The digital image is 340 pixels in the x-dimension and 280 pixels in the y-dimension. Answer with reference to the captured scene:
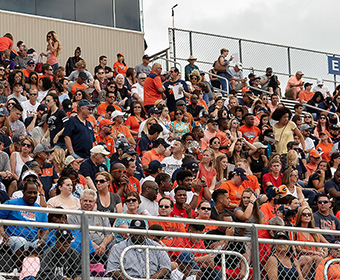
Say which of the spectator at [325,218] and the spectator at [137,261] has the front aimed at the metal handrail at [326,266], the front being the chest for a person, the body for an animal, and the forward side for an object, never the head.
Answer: the spectator at [325,218]

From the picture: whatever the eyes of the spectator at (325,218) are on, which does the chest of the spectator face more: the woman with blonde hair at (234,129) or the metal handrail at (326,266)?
the metal handrail

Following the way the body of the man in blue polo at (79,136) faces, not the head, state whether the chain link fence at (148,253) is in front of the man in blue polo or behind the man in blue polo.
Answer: in front

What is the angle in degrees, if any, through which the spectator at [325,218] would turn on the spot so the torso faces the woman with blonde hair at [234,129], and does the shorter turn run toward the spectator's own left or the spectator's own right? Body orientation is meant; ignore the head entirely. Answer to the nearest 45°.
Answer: approximately 135° to the spectator's own right

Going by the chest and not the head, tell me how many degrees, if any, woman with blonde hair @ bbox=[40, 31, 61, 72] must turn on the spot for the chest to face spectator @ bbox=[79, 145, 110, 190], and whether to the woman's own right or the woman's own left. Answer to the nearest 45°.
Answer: approximately 45° to the woman's own left

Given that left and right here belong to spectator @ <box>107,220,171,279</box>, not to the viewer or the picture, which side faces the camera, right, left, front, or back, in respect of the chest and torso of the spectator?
front

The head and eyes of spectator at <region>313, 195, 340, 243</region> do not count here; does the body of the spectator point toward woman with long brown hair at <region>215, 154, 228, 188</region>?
no

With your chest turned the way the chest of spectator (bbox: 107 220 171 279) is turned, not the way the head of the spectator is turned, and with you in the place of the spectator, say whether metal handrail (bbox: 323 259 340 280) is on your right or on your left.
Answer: on your left

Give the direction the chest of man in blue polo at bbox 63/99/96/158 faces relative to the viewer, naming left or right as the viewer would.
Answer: facing the viewer and to the right of the viewer

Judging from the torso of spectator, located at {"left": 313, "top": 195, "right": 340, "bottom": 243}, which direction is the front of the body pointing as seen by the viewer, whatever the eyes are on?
toward the camera

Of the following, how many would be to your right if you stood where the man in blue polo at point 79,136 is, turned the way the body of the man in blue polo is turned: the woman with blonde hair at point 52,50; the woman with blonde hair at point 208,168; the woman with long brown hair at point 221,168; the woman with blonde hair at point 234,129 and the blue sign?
0

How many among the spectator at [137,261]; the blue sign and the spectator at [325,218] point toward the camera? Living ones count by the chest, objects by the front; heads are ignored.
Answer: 3

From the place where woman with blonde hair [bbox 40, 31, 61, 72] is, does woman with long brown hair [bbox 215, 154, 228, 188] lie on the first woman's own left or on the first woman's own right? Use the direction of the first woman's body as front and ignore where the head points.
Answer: on the first woman's own left
